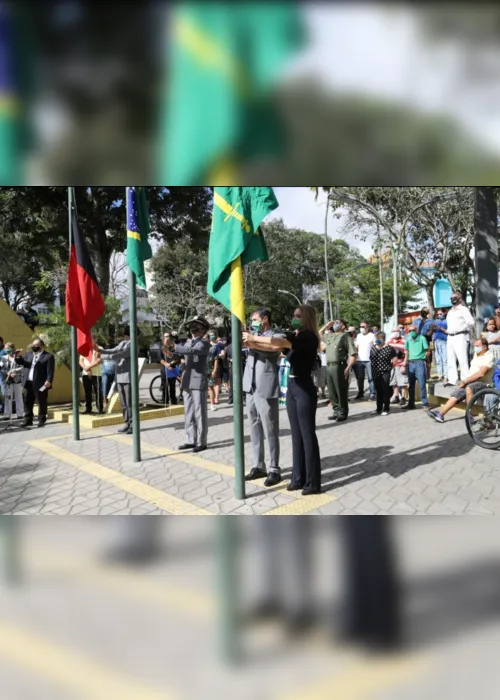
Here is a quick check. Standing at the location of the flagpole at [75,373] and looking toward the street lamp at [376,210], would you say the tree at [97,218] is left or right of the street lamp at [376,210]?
left

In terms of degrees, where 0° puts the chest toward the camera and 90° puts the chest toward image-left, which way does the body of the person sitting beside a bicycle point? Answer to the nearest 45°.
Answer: approximately 45°

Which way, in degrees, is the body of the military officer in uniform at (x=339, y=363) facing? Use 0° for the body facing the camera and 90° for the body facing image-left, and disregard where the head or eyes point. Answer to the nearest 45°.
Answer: approximately 45°

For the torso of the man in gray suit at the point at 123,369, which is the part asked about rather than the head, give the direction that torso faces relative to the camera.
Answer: to the viewer's left

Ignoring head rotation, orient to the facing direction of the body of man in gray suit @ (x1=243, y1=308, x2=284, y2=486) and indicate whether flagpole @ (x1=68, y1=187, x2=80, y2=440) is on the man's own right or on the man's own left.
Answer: on the man's own right

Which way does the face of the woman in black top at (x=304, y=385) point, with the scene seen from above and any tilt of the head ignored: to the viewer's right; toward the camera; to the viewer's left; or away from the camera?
to the viewer's left

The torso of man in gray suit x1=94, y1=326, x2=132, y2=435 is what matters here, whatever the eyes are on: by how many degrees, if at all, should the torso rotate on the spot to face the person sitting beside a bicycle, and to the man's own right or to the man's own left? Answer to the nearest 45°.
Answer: approximately 135° to the man's own left

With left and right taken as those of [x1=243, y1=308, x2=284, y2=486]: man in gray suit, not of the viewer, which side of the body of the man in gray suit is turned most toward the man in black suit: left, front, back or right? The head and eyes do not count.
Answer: right
